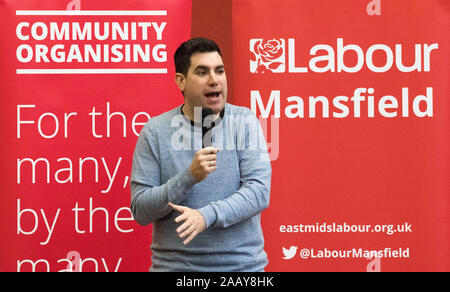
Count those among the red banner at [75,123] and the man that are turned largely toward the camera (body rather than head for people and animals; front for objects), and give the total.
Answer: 2

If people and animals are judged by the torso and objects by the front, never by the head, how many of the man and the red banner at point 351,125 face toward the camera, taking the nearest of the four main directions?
2

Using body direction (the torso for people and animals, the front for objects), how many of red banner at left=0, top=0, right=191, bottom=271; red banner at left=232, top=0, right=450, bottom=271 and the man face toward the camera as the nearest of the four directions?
3

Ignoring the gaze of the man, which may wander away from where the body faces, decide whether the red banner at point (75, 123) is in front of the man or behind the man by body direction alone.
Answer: behind

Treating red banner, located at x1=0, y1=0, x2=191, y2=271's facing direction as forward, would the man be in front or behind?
in front

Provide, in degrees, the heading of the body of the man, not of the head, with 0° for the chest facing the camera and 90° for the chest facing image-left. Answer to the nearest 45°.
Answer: approximately 0°

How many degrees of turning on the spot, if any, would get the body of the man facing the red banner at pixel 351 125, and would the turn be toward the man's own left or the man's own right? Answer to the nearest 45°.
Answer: approximately 135° to the man's own left

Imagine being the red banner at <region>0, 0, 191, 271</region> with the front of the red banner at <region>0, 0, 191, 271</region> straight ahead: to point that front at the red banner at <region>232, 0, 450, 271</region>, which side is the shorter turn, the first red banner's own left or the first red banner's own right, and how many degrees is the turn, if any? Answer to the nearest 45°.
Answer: approximately 90° to the first red banner's own left
